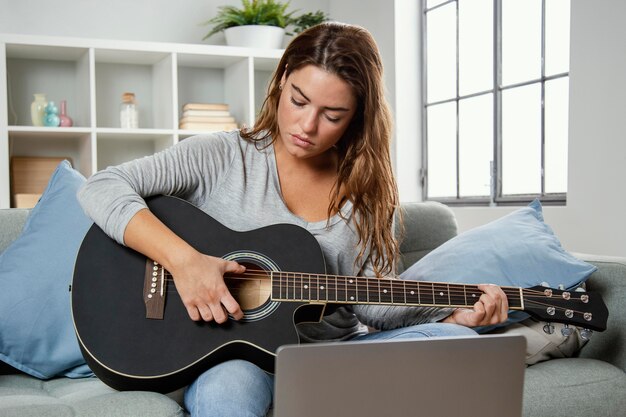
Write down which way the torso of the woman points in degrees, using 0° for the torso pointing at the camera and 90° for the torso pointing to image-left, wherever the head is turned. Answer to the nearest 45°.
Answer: approximately 0°

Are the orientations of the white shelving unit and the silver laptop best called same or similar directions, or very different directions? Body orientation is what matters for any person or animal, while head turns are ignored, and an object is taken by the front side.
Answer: very different directions

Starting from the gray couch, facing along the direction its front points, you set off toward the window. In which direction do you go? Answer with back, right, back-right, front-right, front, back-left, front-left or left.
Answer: back

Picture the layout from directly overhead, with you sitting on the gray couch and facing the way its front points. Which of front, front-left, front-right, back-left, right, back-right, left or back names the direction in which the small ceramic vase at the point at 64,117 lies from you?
back-right

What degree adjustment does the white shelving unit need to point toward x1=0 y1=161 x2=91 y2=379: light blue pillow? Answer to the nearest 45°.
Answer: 0° — it already faces it

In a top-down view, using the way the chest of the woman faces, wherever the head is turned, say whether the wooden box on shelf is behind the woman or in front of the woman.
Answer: behind

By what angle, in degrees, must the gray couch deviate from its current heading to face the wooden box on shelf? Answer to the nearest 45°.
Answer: approximately 135° to its right

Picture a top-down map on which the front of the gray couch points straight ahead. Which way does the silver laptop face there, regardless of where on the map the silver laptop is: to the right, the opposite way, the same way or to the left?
the opposite way
